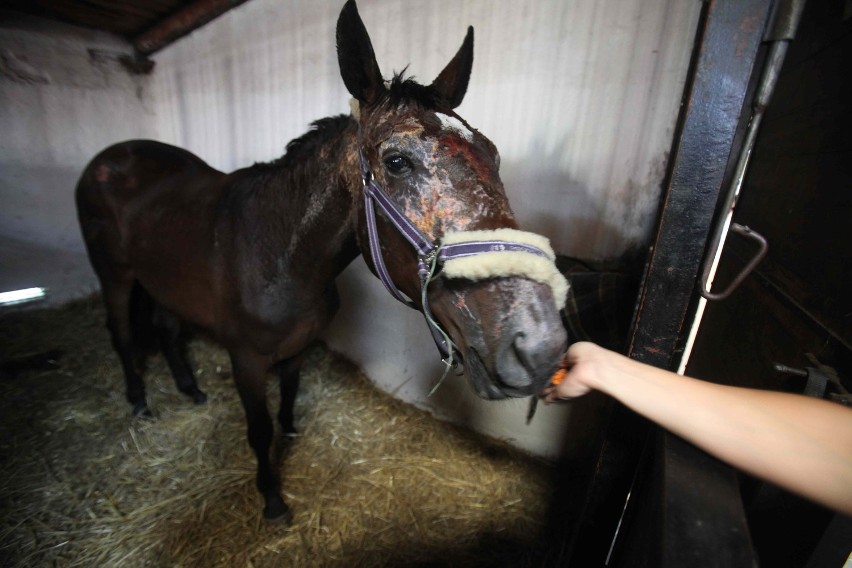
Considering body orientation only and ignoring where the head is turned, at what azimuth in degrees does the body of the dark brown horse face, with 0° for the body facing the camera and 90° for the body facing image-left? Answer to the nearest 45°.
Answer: approximately 315°
